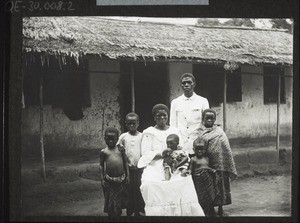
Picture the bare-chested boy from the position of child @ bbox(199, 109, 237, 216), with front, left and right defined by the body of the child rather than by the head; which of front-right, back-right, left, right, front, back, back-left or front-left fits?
front-right

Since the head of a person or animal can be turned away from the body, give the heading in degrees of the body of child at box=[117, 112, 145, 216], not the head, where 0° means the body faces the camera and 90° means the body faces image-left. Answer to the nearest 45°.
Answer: approximately 0°

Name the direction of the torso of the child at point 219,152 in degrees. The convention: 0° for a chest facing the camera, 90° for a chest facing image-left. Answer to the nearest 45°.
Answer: approximately 45°
